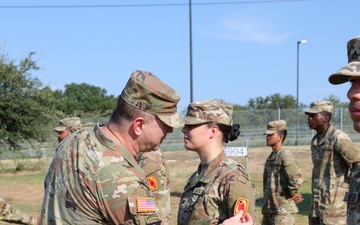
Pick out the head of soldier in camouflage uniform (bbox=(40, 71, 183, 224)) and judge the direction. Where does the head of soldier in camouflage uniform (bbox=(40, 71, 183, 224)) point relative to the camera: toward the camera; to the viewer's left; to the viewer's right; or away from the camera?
to the viewer's right

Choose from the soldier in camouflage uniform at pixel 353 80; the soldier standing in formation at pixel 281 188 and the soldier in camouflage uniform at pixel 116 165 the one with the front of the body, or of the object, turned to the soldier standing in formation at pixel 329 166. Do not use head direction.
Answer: the soldier in camouflage uniform at pixel 116 165

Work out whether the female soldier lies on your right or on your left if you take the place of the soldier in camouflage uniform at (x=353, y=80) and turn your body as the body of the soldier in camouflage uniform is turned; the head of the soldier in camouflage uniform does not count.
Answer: on your right

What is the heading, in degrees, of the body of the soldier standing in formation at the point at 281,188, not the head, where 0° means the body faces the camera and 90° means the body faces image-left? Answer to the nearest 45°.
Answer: approximately 45°

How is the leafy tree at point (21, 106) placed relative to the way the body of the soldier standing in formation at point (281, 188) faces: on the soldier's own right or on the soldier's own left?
on the soldier's own right

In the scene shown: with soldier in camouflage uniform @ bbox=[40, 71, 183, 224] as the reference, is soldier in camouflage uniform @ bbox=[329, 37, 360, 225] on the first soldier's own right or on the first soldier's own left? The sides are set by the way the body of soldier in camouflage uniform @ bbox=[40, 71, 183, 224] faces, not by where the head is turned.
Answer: on the first soldier's own right

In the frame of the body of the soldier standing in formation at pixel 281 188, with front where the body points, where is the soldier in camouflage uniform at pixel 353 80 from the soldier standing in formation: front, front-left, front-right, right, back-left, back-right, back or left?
front-left

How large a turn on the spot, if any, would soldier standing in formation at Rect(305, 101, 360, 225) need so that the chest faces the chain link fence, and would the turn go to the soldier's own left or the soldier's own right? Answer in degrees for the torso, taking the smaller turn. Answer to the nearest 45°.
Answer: approximately 135° to the soldier's own right

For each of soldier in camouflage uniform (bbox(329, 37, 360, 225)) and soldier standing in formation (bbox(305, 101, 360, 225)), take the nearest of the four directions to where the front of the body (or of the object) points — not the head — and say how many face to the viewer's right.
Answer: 0

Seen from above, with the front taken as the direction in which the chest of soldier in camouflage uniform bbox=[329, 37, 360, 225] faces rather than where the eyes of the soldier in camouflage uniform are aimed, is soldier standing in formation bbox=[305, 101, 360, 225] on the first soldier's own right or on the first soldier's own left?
on the first soldier's own right

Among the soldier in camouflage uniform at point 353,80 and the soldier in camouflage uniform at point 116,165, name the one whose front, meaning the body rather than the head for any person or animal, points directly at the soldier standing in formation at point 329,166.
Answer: the soldier in camouflage uniform at point 116,165

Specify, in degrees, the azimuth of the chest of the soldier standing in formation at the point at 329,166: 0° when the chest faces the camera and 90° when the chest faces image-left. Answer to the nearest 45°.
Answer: approximately 45°

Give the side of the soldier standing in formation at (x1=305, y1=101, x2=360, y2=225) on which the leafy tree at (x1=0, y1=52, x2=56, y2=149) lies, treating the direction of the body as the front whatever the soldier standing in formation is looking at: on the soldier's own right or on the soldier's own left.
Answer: on the soldier's own right

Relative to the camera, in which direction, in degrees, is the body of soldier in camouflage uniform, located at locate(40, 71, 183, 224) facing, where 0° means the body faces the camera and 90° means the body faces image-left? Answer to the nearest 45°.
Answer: approximately 225°

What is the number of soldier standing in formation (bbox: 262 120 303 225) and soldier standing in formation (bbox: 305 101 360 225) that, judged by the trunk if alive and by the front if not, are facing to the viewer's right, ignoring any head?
0
